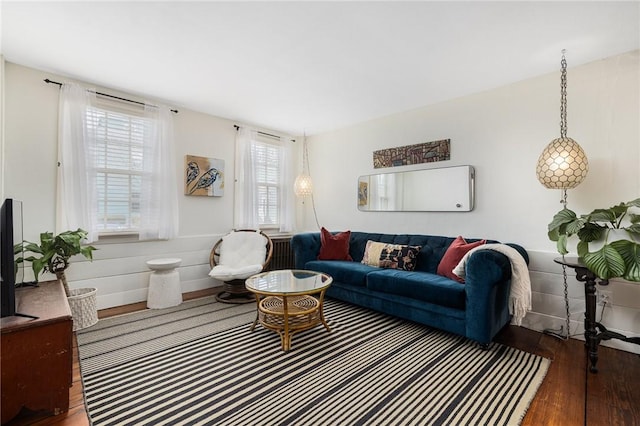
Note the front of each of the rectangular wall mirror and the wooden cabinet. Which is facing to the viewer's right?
the wooden cabinet

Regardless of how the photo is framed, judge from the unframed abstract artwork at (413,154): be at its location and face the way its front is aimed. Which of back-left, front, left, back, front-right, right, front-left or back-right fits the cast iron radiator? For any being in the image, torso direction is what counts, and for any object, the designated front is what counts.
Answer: front-right

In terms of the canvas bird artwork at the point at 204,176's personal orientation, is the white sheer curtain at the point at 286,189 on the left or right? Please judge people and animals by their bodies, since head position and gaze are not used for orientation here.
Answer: on its left

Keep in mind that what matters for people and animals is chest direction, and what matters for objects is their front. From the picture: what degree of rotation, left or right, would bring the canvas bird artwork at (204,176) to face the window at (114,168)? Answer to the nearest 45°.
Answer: approximately 90° to its right

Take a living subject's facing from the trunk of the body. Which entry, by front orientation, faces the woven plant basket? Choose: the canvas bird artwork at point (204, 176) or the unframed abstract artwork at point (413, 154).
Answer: the unframed abstract artwork at point (413, 154)

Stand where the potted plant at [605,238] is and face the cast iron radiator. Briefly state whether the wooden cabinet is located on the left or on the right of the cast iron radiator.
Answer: left

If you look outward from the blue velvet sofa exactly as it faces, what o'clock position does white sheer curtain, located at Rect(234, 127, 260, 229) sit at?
The white sheer curtain is roughly at 2 o'clock from the blue velvet sofa.

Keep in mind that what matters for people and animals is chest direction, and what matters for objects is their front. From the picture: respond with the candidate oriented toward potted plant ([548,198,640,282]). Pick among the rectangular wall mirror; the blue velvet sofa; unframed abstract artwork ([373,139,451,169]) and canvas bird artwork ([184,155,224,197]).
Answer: canvas bird artwork ([184,155,224,197])

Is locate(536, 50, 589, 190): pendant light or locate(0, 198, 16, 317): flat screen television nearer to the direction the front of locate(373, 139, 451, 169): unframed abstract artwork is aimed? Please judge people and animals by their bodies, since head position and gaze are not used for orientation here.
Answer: the flat screen television

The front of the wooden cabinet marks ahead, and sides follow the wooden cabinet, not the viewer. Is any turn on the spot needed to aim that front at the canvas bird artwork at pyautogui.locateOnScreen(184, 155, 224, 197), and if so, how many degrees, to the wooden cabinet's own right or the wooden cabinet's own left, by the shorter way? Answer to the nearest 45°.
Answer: approximately 45° to the wooden cabinet's own left
